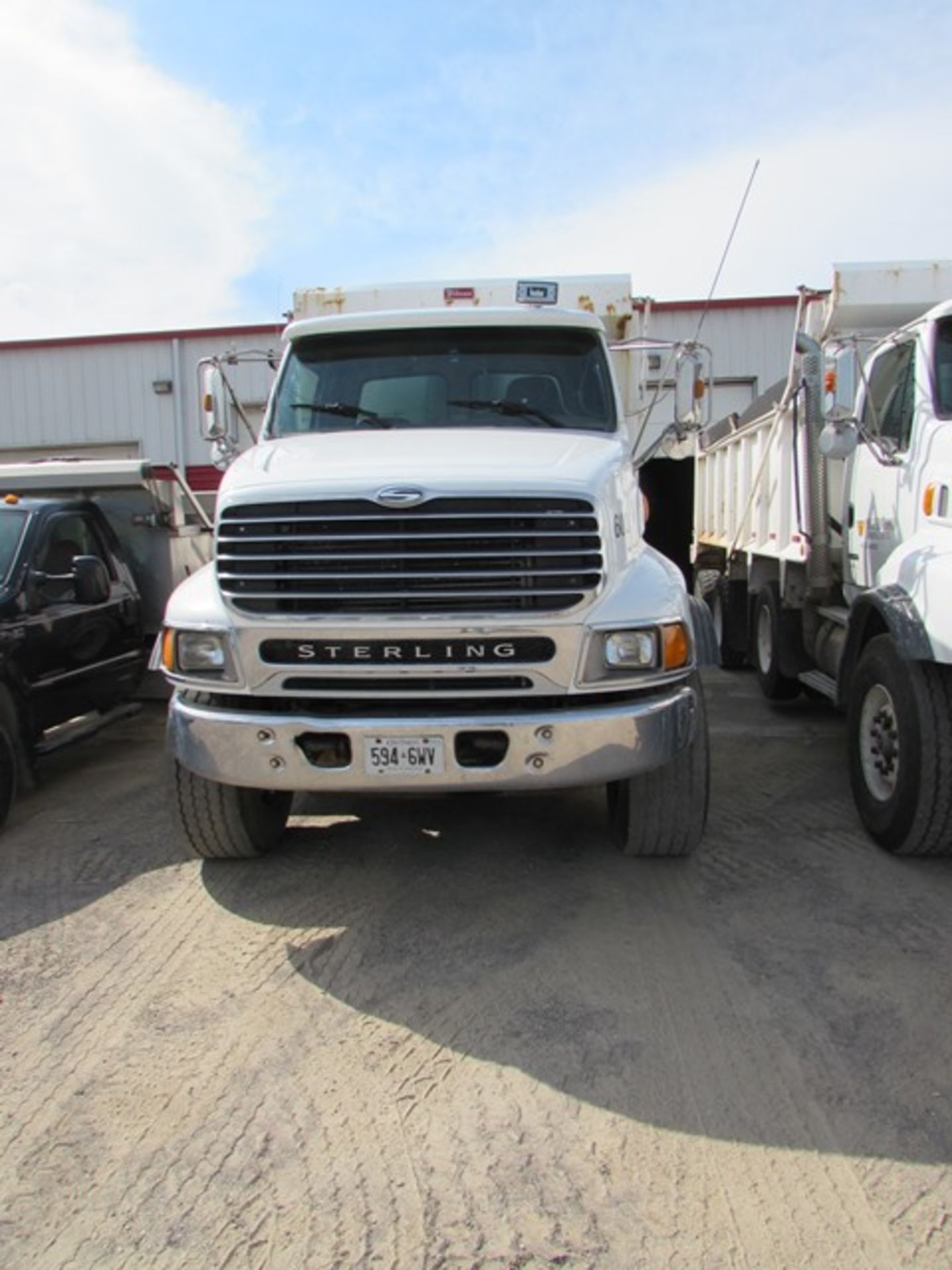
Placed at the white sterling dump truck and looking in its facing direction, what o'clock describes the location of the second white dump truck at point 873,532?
The second white dump truck is roughly at 8 o'clock from the white sterling dump truck.

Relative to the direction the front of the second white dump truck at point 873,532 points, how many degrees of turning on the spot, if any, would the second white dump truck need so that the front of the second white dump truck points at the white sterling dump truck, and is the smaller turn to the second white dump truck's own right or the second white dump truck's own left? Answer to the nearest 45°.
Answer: approximately 90° to the second white dump truck's own right

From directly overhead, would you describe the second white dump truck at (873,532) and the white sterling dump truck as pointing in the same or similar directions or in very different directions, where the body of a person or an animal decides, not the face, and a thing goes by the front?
same or similar directions

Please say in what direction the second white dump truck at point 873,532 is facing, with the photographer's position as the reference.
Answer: facing the viewer and to the right of the viewer

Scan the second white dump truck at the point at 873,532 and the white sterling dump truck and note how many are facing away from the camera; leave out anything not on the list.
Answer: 0

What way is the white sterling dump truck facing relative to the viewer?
toward the camera
